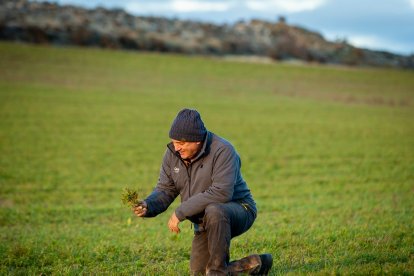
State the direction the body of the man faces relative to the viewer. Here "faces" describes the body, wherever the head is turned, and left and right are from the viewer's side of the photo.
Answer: facing the viewer and to the left of the viewer
